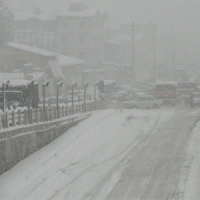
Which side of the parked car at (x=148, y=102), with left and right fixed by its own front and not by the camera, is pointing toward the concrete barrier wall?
left

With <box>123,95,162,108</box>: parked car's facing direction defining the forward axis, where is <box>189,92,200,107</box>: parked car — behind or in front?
behind
